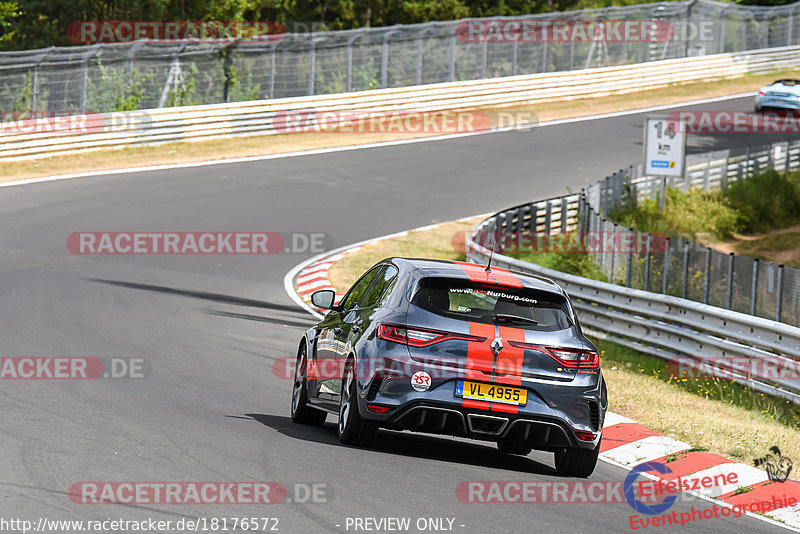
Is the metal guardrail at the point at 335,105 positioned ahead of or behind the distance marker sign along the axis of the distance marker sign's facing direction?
behind

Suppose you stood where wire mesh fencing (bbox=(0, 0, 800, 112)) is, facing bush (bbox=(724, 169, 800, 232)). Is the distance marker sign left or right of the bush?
right

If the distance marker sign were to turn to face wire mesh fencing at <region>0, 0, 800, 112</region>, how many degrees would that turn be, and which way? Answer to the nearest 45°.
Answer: approximately 135° to its right

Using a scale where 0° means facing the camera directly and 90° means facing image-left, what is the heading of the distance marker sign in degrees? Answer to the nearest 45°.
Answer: approximately 0°

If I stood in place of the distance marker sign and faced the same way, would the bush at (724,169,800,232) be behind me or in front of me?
behind
